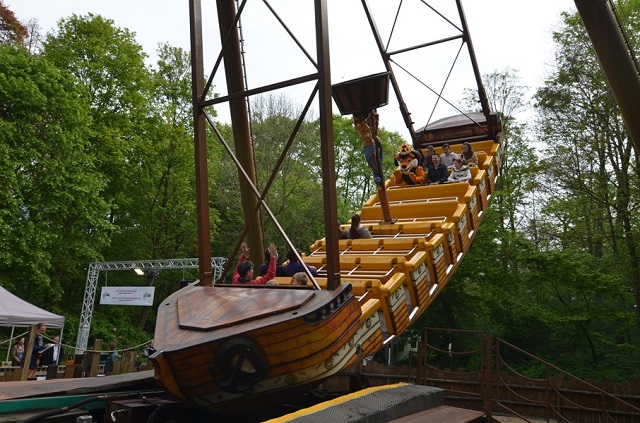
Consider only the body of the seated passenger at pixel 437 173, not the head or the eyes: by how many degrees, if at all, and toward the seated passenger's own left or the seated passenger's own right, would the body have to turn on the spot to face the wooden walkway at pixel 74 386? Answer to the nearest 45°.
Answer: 0° — they already face it

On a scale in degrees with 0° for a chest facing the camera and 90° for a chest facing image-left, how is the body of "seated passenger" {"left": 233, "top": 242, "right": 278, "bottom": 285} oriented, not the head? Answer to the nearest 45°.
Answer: approximately 225°

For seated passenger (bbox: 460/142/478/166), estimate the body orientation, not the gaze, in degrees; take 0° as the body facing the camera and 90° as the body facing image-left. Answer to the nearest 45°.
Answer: approximately 45°

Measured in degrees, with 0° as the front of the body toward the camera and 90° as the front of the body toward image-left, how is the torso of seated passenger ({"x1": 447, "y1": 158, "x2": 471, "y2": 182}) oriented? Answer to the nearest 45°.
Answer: approximately 45°

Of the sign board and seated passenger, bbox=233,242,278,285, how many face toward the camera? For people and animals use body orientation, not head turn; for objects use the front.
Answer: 1

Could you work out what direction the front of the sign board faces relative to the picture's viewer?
facing the viewer

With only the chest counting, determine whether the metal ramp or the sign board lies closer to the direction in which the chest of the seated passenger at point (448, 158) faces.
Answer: the metal ramp

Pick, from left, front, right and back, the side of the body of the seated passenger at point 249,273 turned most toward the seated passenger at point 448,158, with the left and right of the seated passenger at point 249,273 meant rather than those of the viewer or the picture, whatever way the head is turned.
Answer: front

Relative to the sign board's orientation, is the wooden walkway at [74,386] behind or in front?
in front

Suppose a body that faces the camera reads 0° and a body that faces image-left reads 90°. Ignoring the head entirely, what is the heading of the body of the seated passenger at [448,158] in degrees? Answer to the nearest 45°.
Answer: approximately 45°

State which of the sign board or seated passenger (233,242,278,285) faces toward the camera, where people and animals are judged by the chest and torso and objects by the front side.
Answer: the sign board

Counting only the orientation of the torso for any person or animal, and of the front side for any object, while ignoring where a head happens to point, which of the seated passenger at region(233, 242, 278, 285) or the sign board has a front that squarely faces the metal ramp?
the sign board

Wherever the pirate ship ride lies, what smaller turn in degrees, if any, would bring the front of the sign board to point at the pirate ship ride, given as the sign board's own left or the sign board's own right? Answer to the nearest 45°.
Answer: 0° — it already faces it

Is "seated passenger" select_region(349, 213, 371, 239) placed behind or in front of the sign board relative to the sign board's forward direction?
in front
